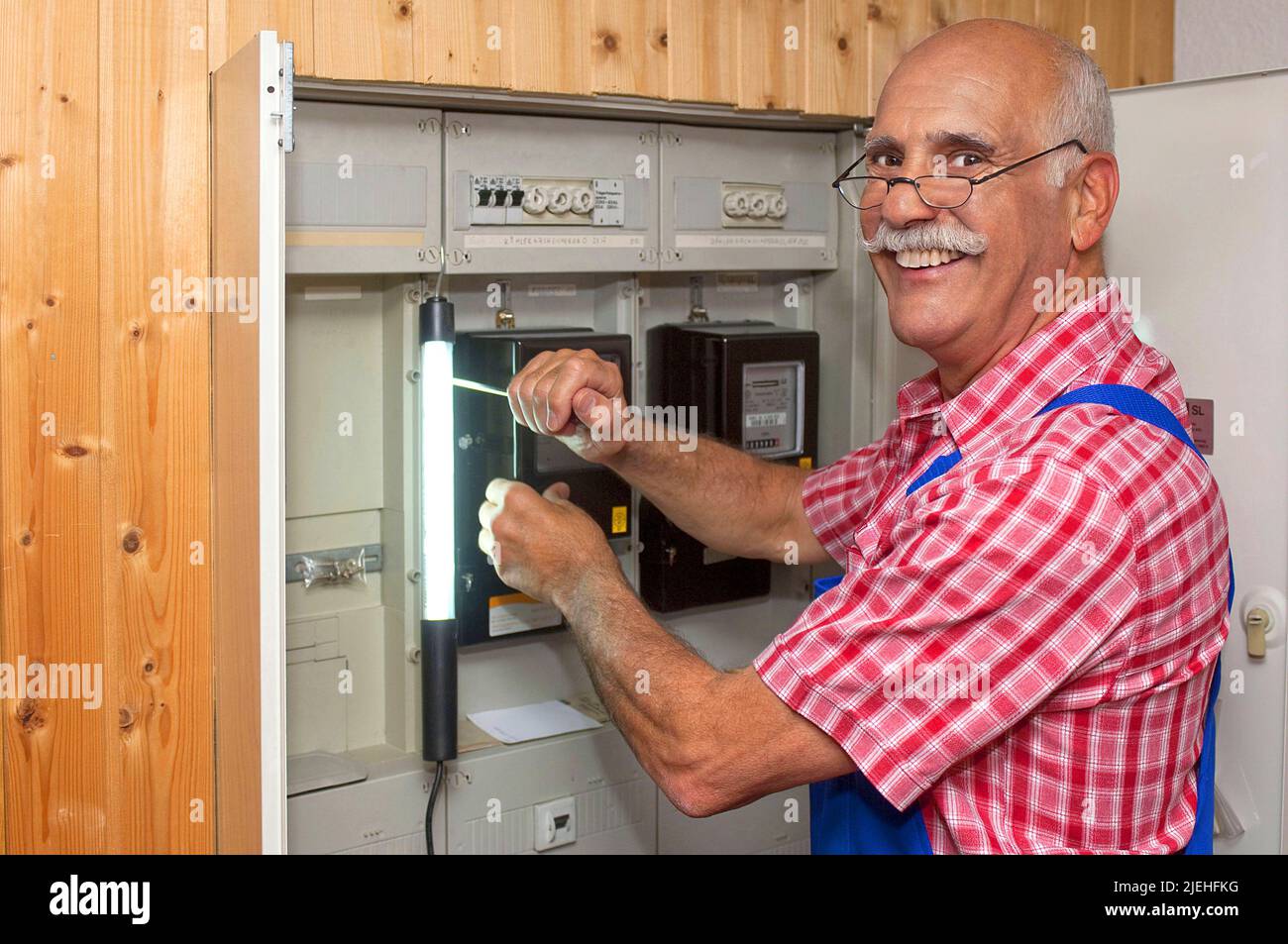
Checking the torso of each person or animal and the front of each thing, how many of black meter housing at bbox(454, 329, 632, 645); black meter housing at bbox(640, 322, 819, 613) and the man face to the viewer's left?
1

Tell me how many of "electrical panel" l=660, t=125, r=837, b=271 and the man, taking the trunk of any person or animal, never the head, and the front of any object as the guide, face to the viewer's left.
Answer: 1

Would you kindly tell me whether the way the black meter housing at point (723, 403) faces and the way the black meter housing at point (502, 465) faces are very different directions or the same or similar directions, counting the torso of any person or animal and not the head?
same or similar directions

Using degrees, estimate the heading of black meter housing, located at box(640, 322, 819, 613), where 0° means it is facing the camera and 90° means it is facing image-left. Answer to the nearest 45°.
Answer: approximately 315°

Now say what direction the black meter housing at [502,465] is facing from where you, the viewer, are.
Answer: facing the viewer and to the right of the viewer

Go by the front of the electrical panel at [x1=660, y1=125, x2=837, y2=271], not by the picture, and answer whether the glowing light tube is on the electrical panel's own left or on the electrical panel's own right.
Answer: on the electrical panel's own right

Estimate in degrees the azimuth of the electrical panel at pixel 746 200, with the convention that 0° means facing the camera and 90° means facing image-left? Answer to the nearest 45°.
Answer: approximately 315°

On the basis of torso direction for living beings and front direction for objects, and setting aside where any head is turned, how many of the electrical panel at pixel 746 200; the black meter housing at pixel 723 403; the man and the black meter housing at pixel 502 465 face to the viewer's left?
1
